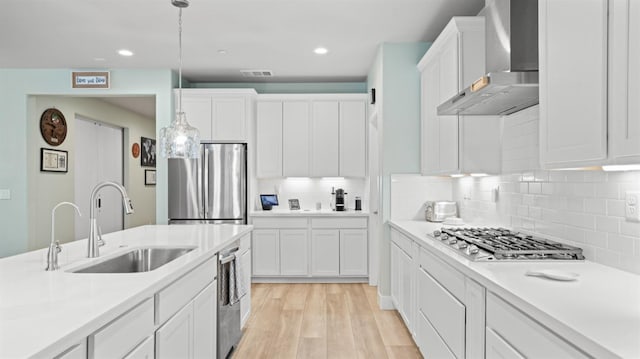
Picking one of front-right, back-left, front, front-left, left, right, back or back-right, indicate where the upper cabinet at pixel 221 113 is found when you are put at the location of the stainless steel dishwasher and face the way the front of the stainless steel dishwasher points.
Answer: left

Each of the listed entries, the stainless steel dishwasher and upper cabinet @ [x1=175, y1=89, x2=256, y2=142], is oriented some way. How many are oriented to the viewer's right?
1

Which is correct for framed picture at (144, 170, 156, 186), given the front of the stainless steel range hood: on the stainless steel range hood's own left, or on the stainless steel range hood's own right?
on the stainless steel range hood's own right

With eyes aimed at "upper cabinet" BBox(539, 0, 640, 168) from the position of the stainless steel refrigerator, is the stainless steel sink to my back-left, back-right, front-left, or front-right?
front-right

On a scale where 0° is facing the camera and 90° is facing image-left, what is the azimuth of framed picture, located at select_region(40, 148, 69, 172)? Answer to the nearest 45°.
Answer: approximately 315°

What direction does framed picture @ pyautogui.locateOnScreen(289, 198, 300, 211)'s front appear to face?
toward the camera

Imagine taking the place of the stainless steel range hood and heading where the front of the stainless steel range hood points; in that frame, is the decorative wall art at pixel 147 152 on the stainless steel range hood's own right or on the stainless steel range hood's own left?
on the stainless steel range hood's own right

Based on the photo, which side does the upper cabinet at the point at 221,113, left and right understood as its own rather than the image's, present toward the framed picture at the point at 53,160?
right

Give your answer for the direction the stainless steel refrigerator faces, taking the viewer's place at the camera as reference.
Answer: facing the viewer

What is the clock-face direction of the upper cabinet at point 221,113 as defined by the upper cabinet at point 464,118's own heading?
the upper cabinet at point 221,113 is roughly at 1 o'clock from the upper cabinet at point 464,118.

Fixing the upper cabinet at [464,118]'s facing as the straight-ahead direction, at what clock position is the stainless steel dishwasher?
The stainless steel dishwasher is roughly at 11 o'clock from the upper cabinet.

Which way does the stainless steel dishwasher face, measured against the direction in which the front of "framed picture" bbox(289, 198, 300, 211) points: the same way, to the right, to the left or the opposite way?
to the left

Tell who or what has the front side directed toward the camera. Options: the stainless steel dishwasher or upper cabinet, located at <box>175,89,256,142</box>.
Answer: the upper cabinet

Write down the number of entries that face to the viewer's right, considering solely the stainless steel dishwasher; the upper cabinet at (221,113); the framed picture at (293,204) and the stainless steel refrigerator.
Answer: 1

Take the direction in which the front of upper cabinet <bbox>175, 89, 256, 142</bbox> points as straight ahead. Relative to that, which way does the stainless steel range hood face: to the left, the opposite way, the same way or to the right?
to the right

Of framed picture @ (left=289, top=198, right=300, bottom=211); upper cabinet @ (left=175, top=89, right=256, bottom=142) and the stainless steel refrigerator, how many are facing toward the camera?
3

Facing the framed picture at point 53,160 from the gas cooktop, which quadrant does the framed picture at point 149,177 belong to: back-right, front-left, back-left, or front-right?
front-right
